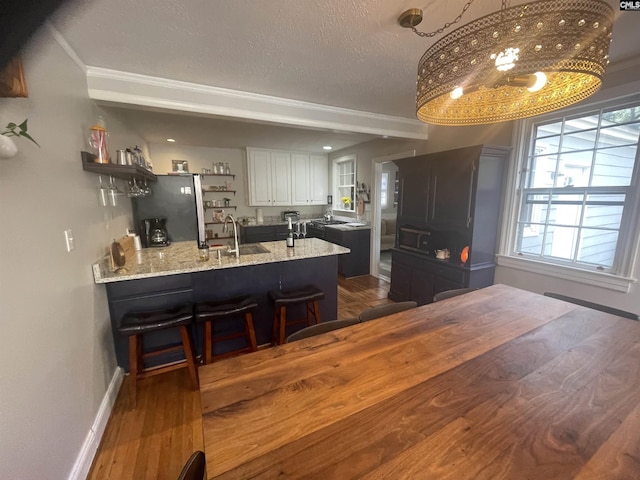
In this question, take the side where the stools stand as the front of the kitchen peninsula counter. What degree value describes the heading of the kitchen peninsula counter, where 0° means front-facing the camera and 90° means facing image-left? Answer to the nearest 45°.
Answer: approximately 0°

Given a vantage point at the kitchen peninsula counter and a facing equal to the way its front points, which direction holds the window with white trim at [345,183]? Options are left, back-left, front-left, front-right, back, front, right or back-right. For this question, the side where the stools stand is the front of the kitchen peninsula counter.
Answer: back-left

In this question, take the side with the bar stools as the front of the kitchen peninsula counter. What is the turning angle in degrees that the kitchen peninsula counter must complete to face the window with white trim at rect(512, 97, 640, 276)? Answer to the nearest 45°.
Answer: approximately 90° to its left

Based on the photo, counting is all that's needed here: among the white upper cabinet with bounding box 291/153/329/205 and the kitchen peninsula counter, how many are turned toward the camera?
2

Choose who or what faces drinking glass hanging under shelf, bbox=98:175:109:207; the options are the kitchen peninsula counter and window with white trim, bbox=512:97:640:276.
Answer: the window with white trim

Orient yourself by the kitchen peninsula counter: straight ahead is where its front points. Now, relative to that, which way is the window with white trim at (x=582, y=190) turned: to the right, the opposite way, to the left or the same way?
to the right
